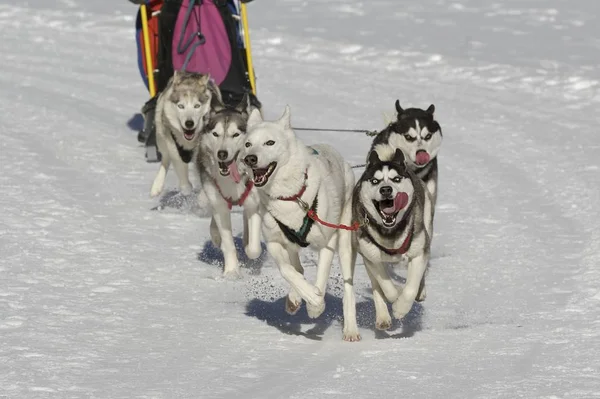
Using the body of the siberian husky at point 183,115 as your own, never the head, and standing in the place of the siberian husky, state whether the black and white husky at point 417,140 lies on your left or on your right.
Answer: on your left

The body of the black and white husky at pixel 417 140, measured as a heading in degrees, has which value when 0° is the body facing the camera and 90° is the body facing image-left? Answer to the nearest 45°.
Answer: approximately 0°

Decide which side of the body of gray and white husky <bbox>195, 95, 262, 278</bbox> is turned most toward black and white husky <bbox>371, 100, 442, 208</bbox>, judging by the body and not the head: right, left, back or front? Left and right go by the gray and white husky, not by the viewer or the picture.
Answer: left

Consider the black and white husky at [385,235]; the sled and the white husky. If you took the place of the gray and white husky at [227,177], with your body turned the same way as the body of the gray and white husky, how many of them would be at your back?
1

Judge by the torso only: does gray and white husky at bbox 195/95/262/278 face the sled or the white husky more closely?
the white husky

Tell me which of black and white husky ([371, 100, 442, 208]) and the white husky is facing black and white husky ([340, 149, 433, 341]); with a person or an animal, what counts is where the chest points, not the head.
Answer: black and white husky ([371, 100, 442, 208])

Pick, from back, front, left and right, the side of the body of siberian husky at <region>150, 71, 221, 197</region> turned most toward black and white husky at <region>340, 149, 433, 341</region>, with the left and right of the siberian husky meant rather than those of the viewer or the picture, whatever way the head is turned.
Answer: front

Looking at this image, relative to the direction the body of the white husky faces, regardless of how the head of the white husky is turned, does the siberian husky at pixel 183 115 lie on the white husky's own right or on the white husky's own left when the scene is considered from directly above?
on the white husky's own right

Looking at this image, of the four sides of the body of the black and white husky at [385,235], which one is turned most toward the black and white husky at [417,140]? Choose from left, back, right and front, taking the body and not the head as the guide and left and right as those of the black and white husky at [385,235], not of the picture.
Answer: back
